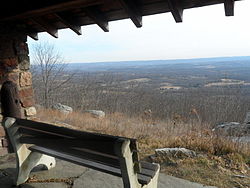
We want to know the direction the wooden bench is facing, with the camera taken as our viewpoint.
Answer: facing away from the viewer and to the right of the viewer
